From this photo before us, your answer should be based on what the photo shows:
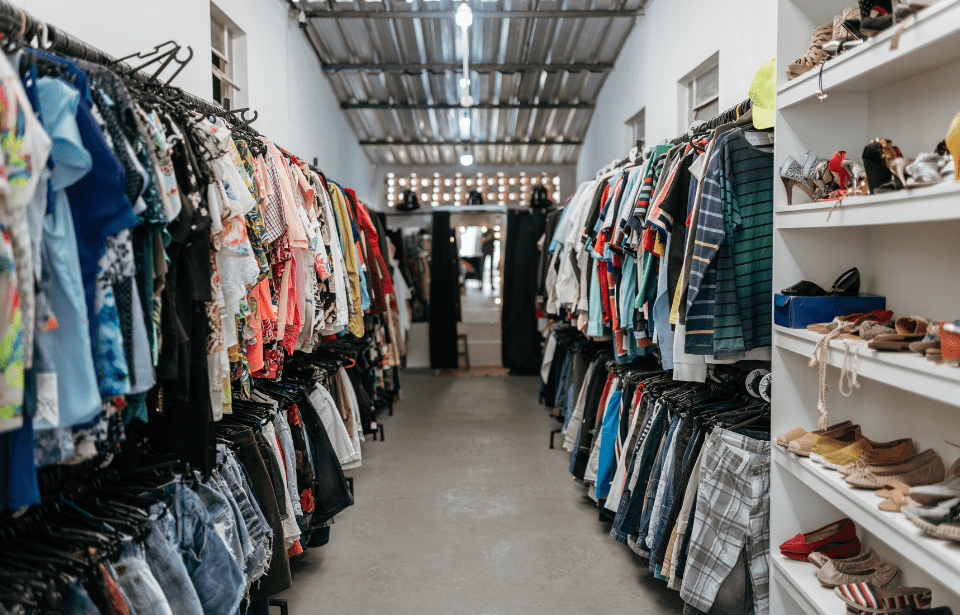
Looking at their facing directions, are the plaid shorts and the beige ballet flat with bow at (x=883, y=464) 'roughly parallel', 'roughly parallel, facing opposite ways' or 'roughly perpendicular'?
roughly perpendicular

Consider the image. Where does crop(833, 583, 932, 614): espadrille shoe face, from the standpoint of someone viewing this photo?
facing to the left of the viewer

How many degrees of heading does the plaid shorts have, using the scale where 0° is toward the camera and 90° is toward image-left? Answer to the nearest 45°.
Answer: approximately 0°

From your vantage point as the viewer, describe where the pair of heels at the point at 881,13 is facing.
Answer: facing to the left of the viewer

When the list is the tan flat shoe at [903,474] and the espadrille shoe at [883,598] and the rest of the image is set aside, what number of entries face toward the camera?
0

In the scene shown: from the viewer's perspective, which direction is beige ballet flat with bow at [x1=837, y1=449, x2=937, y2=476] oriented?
to the viewer's left

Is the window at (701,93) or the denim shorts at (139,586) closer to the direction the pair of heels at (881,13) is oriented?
the denim shorts

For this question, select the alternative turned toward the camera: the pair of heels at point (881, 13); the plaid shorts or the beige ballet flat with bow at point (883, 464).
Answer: the plaid shorts

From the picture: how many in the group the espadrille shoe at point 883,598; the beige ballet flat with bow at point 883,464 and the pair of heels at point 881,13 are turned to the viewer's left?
3

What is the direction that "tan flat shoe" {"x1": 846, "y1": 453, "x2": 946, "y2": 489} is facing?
to the viewer's left

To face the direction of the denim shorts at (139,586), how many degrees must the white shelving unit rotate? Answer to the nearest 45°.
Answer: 0° — it already faces it

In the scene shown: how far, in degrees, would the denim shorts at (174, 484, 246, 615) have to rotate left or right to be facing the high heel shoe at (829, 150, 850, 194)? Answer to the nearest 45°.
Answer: approximately 45° to its left

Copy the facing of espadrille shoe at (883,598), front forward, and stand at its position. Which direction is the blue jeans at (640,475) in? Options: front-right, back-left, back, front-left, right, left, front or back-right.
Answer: front-right
